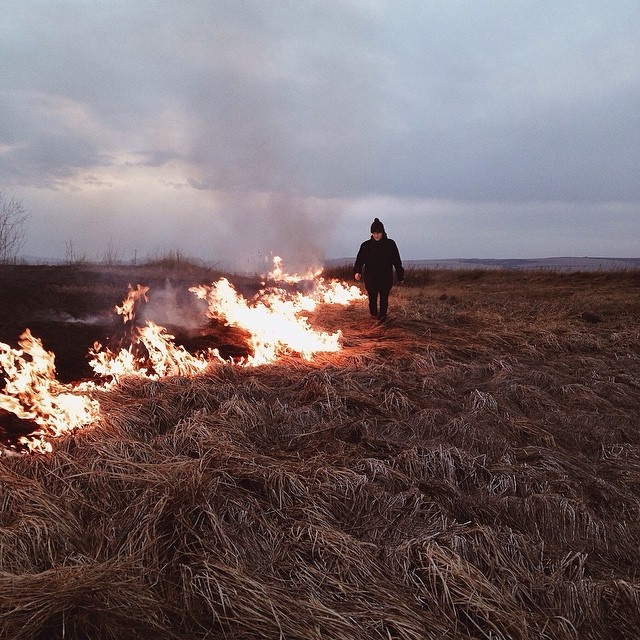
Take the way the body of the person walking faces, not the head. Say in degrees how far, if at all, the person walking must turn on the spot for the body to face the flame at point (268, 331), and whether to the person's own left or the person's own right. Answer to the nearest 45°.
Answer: approximately 45° to the person's own right

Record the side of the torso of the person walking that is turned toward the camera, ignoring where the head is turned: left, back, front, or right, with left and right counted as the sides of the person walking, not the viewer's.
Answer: front

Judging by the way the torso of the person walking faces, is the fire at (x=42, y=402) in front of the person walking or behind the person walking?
in front
